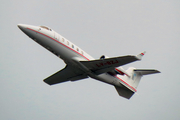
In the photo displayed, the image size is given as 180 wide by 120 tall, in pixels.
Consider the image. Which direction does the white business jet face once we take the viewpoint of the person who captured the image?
facing the viewer and to the left of the viewer
